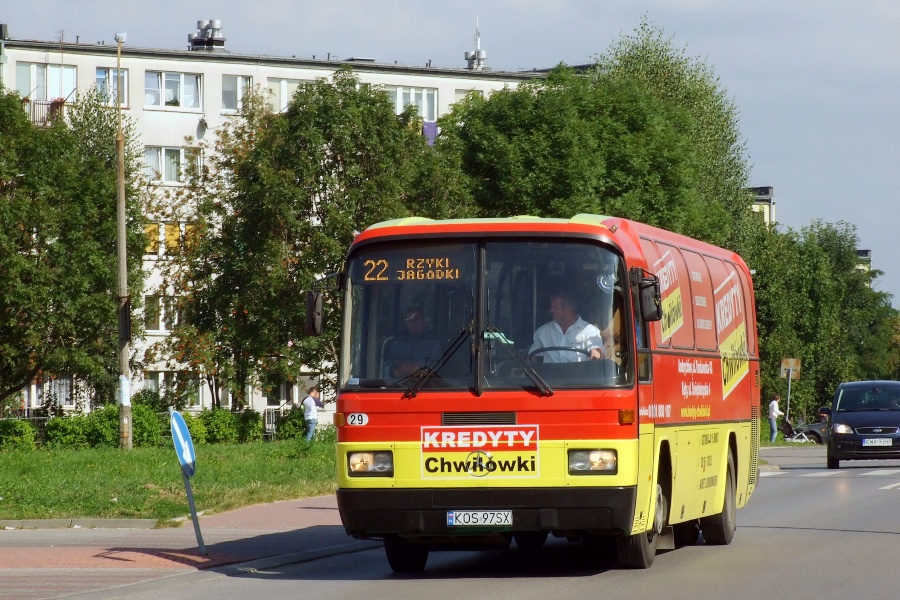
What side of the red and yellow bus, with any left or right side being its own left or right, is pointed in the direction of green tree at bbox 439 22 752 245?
back

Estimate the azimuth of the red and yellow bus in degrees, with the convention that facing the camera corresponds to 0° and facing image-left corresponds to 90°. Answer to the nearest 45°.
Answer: approximately 0°

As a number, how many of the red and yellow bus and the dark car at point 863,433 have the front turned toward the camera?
2

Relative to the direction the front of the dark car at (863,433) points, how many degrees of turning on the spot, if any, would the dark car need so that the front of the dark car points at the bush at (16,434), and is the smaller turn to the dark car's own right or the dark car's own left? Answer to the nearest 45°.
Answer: approximately 90° to the dark car's own right

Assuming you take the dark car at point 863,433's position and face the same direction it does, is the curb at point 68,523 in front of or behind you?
in front

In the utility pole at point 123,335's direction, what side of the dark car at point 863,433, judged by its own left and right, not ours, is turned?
right

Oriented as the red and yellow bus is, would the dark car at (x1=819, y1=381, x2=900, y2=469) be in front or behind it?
behind

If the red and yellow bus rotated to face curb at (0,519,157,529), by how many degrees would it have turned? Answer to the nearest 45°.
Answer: approximately 135° to its right

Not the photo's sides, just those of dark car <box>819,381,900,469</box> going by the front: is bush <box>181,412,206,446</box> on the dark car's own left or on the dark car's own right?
on the dark car's own right

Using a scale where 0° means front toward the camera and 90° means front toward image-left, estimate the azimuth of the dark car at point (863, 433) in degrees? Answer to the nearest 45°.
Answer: approximately 0°

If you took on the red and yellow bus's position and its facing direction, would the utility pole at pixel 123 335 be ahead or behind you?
behind
